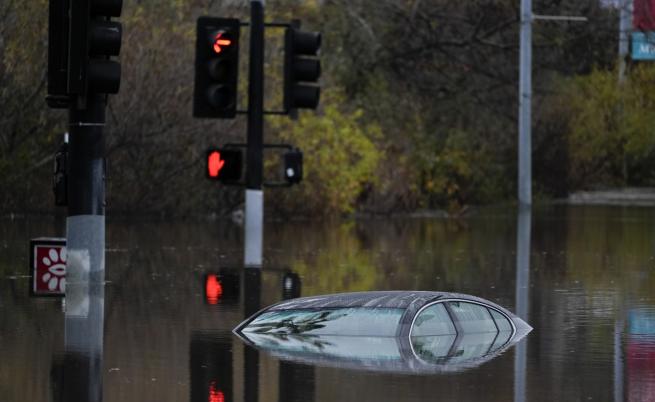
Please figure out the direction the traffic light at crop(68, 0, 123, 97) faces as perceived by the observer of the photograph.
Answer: facing to the right of the viewer

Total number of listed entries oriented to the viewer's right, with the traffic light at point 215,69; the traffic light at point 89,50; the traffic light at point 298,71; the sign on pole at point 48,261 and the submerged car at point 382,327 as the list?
2

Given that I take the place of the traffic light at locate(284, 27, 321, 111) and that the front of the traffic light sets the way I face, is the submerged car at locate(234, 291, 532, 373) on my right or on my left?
on my right

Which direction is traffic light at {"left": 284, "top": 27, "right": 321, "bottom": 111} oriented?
to the viewer's right

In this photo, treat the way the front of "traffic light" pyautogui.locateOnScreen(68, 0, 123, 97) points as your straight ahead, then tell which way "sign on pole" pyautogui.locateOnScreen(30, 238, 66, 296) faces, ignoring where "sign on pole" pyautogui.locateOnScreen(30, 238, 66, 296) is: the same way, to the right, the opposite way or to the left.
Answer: to the right

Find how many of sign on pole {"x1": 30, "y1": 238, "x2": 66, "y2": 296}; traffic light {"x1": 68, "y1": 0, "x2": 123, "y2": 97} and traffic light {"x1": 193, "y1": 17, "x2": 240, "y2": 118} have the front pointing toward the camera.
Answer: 2

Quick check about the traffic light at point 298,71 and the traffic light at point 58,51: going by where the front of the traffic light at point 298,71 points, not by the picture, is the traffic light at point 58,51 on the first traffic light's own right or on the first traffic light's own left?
on the first traffic light's own right
